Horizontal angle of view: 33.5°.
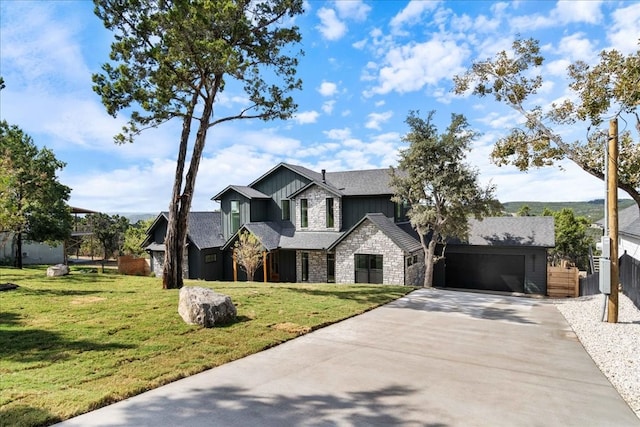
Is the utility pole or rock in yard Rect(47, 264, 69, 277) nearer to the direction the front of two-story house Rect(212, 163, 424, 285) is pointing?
the utility pole

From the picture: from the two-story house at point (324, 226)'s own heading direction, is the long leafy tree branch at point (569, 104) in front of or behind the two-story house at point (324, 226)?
in front

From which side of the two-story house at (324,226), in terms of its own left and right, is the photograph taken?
front

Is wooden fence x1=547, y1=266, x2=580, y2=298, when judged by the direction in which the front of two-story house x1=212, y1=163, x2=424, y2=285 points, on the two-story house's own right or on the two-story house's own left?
on the two-story house's own left

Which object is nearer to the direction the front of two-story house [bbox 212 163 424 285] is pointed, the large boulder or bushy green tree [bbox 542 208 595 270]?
the large boulder

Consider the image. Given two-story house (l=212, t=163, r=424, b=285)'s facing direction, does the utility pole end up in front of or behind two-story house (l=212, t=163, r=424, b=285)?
in front

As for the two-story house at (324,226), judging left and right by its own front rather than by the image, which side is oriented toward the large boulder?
front

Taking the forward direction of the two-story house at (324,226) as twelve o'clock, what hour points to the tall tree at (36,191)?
The tall tree is roughly at 3 o'clock from the two-story house.

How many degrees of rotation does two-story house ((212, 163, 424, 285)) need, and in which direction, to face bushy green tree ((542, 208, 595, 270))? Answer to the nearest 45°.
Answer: approximately 135° to its left
